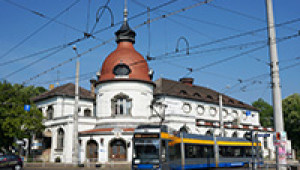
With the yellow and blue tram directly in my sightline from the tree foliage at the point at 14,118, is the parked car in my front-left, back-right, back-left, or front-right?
front-right

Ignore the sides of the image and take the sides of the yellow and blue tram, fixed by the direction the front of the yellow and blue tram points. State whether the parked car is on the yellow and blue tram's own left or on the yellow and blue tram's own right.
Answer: on the yellow and blue tram's own right

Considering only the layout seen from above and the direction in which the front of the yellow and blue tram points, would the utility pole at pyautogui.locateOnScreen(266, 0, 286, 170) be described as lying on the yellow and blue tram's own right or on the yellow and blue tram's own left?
on the yellow and blue tram's own left

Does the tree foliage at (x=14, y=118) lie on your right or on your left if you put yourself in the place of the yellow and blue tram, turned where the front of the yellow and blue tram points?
on your right

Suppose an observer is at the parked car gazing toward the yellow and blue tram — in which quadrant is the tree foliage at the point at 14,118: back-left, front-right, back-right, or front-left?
back-left

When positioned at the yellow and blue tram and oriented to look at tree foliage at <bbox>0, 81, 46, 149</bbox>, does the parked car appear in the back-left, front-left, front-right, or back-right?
front-left

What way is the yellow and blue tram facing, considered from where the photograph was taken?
facing the viewer and to the left of the viewer
